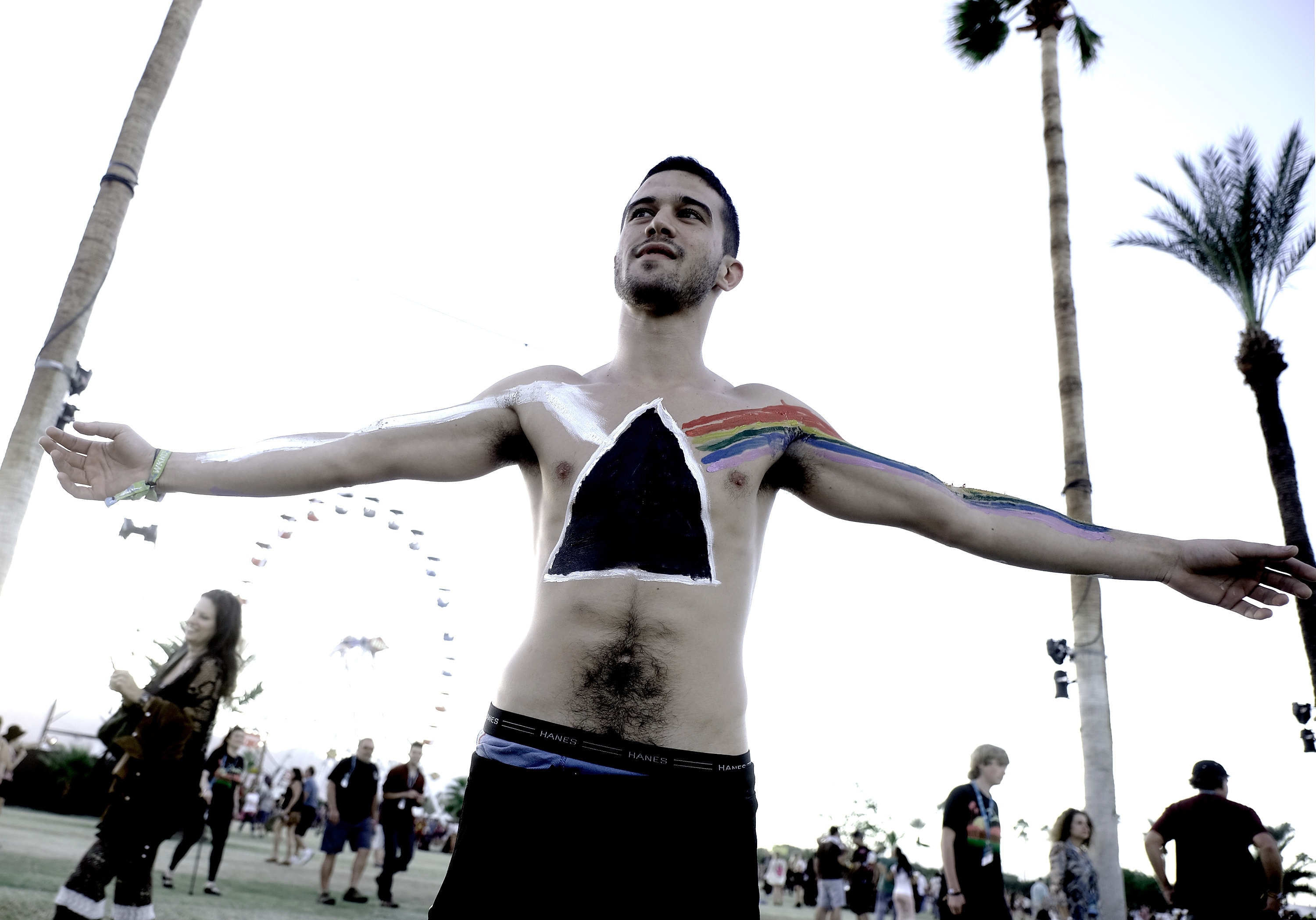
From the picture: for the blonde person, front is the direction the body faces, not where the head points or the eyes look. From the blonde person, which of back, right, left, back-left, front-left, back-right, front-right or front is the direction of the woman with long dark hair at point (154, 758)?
right

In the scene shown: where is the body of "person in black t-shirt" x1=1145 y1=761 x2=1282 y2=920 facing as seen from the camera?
away from the camera

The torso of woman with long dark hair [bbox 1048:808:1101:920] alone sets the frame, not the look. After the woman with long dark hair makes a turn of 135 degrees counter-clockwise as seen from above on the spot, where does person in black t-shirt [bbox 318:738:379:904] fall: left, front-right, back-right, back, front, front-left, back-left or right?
left

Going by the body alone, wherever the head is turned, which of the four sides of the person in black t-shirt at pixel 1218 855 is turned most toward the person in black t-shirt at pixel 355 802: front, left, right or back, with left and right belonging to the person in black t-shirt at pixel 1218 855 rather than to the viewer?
left

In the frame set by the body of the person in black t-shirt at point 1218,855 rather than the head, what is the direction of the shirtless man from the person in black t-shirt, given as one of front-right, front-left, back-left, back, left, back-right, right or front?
back

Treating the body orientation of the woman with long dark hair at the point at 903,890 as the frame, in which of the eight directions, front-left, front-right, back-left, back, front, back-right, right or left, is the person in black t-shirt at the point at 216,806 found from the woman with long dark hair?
back-left

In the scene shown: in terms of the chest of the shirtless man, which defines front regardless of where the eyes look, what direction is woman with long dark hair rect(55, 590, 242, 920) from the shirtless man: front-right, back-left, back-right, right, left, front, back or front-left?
back-right
